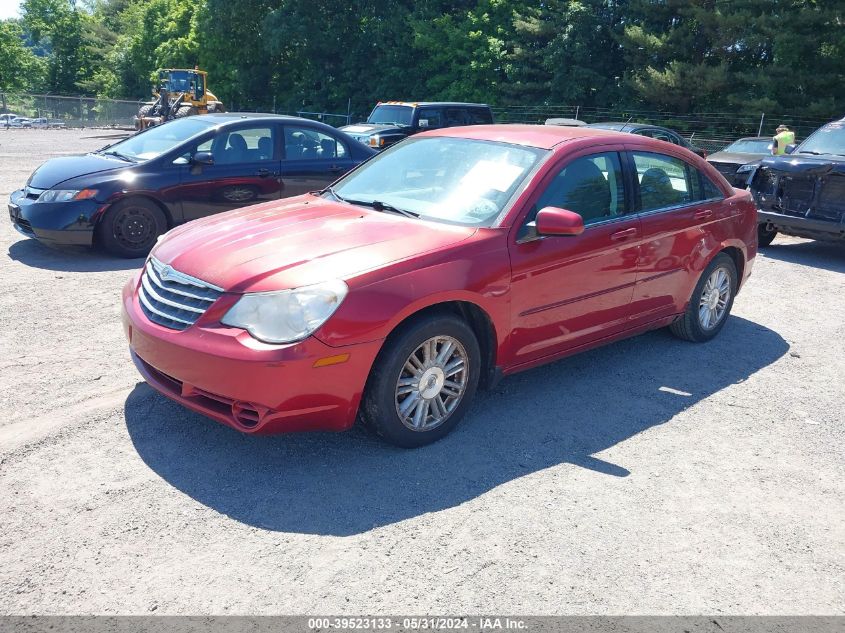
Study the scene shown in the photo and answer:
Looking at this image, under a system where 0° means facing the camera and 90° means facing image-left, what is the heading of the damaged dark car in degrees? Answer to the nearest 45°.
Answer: approximately 45°

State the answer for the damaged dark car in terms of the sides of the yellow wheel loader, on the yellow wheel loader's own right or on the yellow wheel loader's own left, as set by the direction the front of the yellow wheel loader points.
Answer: on the yellow wheel loader's own left

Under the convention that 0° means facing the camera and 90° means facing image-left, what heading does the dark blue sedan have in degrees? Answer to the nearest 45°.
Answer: approximately 45°

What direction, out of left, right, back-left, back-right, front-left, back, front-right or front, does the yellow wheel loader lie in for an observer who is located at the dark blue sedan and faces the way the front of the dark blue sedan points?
back-right

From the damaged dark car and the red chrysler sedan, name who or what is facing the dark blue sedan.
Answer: the damaged dark car

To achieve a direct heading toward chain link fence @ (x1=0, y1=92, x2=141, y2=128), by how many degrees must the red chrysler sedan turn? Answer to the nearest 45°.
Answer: approximately 90° to its right

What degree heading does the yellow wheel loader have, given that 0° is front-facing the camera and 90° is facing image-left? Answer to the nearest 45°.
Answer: approximately 45°
